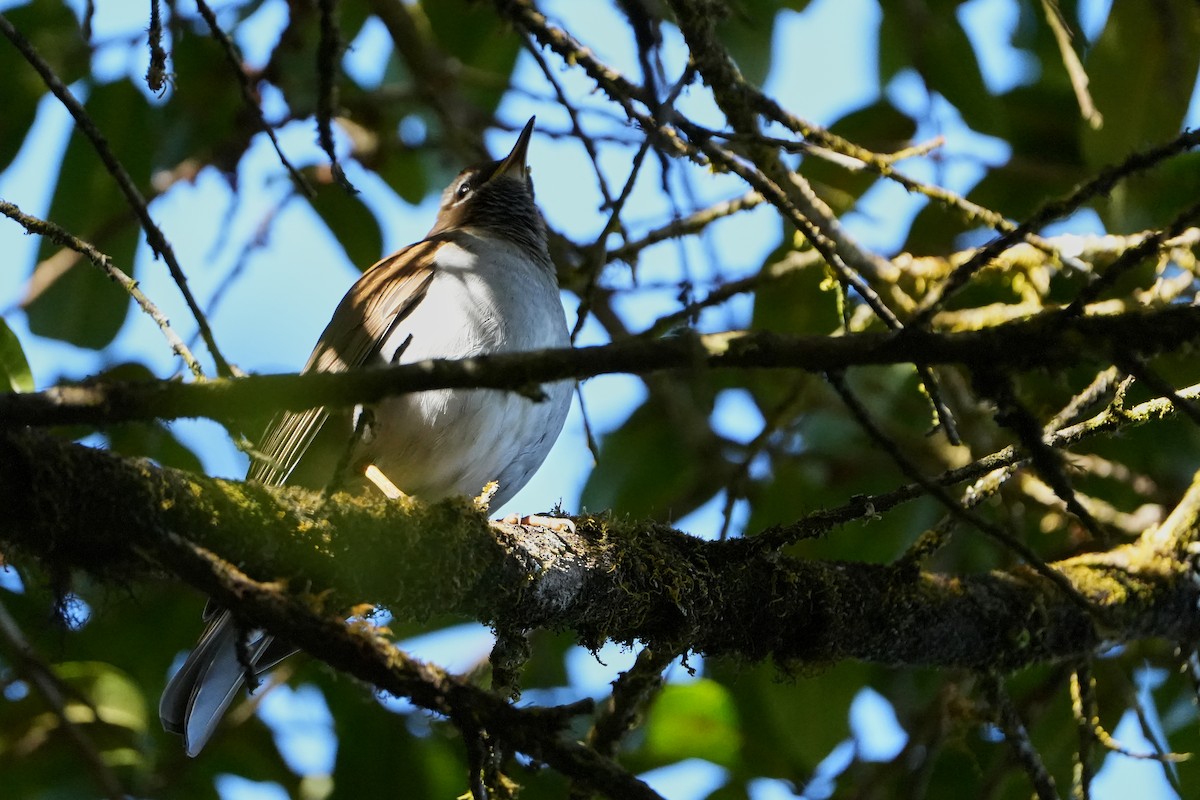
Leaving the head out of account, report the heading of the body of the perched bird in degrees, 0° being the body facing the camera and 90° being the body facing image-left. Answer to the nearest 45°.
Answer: approximately 315°

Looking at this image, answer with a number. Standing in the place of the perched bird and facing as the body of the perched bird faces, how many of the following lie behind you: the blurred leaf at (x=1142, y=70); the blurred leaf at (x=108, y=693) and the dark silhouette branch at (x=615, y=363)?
1

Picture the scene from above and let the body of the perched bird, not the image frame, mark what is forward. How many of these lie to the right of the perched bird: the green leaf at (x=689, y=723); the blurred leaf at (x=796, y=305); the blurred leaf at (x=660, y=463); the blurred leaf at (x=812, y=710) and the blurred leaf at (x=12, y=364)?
1

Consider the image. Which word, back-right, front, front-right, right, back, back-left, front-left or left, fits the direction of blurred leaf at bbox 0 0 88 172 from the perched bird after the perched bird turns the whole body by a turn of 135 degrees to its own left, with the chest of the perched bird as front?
left
